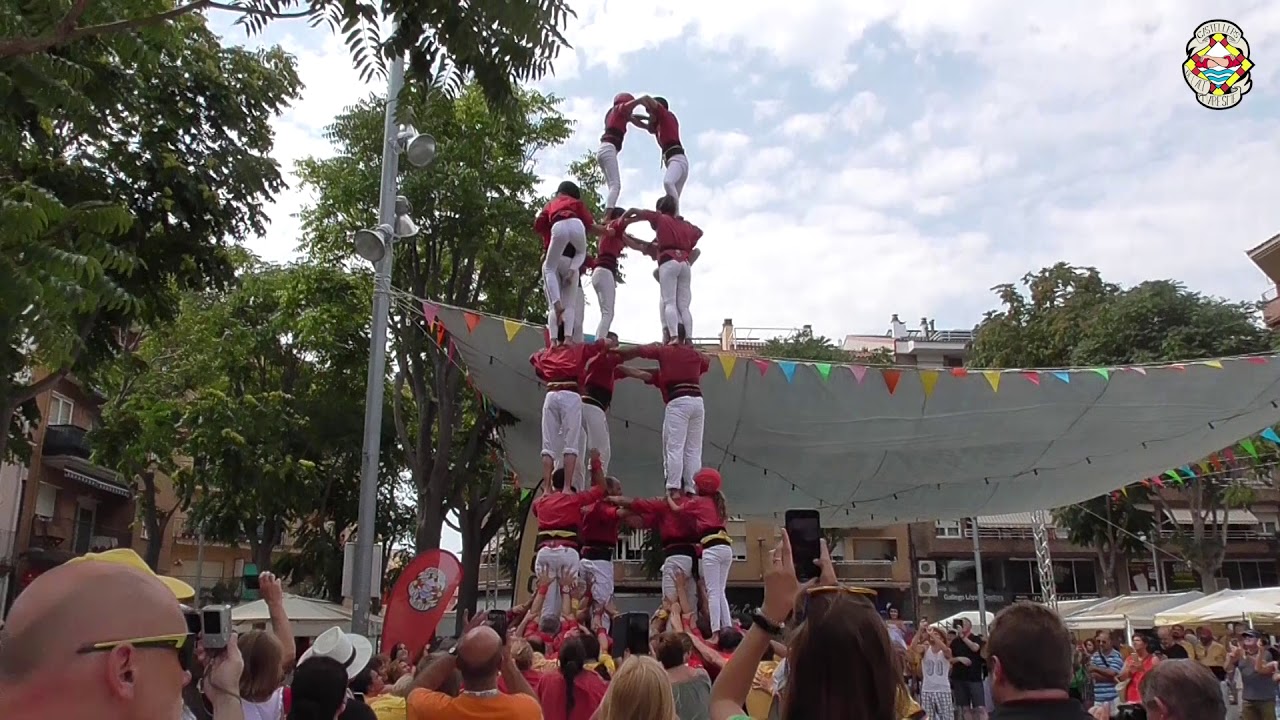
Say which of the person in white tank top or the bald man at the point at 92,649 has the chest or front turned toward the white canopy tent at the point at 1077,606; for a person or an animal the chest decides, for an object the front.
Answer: the bald man

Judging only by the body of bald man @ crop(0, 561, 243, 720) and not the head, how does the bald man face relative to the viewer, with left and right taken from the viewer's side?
facing away from the viewer and to the right of the viewer

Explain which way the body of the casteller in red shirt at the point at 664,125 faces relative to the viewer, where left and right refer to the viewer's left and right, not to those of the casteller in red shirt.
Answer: facing to the left of the viewer

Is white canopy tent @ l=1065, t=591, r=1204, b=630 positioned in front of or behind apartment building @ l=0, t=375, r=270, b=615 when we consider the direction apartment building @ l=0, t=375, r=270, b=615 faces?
in front

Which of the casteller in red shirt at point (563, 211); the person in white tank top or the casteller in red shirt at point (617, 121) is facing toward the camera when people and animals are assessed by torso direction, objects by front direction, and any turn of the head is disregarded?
the person in white tank top

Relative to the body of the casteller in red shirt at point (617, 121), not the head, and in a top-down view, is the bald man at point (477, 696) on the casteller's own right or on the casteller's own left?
on the casteller's own right

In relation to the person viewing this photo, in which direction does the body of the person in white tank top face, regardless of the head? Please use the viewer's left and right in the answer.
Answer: facing the viewer

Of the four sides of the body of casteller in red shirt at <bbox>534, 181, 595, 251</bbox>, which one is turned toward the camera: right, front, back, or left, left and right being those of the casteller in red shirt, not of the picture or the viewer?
back

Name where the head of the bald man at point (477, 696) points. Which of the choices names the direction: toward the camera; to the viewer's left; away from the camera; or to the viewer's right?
away from the camera

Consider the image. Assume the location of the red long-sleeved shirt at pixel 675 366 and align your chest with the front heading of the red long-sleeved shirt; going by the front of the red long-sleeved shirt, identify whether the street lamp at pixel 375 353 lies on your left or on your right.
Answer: on your left

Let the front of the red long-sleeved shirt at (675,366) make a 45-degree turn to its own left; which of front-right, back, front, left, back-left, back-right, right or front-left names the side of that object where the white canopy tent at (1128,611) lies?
right

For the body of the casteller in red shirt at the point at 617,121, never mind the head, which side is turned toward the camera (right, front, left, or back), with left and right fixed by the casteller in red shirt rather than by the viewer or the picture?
right

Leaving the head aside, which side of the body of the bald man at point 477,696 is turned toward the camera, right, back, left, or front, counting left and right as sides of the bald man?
back

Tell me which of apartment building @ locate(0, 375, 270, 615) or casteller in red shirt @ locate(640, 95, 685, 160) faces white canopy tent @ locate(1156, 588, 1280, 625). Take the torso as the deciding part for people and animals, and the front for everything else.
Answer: the apartment building
